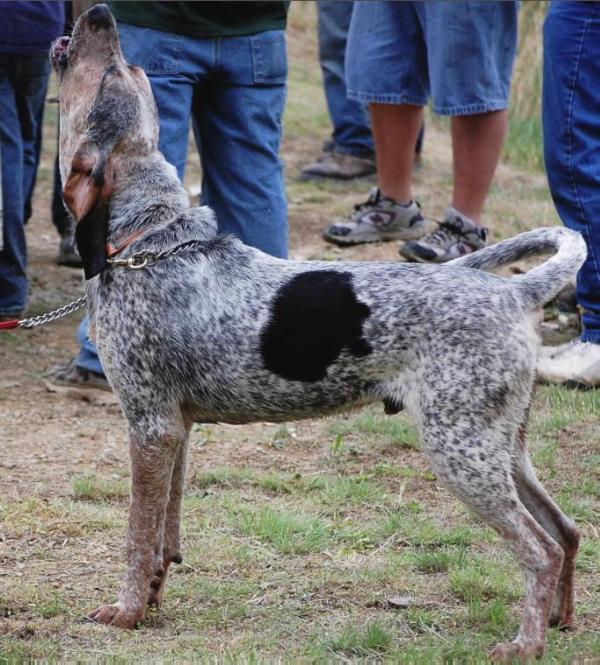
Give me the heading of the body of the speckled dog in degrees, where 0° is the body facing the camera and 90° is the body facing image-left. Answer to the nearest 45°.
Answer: approximately 90°
